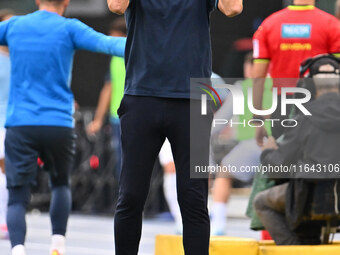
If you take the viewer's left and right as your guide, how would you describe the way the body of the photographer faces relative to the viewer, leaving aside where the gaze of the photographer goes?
facing away from the viewer and to the left of the viewer
